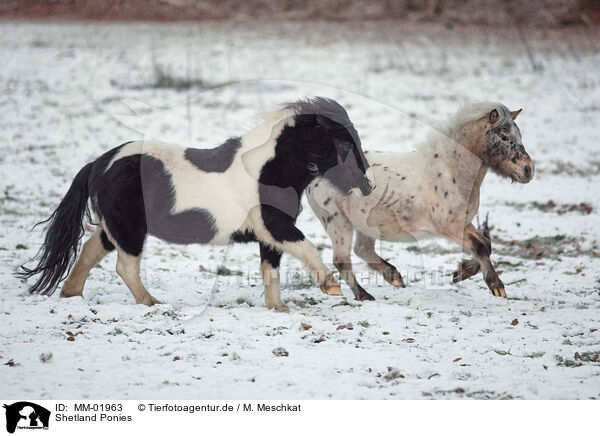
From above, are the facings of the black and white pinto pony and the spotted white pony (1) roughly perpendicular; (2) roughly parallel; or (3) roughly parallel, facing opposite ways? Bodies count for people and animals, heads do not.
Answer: roughly parallel

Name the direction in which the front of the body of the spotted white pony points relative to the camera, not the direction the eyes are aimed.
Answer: to the viewer's right

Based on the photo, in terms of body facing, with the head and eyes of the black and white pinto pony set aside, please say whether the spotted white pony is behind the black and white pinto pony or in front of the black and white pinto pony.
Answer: in front

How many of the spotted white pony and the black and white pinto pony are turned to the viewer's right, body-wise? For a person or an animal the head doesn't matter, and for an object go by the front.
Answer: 2

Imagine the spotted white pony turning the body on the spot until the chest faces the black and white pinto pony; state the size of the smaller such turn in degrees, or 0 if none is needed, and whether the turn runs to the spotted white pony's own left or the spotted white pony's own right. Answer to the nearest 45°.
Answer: approximately 135° to the spotted white pony's own right

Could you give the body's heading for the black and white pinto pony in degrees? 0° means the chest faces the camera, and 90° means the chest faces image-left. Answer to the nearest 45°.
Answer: approximately 270°
